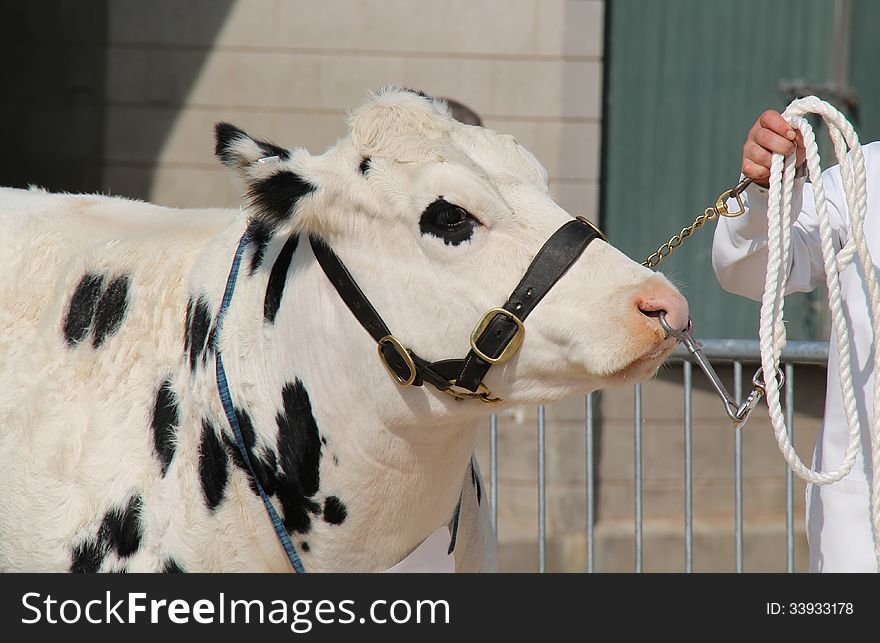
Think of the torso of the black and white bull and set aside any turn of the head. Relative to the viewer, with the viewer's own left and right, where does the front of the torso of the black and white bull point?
facing to the right of the viewer
